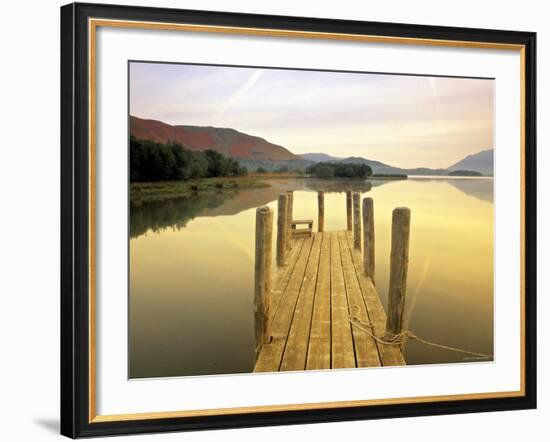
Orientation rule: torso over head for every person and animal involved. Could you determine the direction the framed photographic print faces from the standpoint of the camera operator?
facing the viewer and to the right of the viewer
